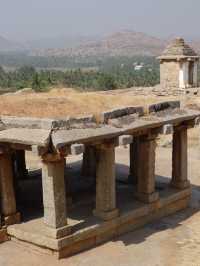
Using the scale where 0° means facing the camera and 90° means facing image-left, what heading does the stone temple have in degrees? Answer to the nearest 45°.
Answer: approximately 315°

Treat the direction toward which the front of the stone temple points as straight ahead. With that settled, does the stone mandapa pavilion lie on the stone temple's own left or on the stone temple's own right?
on the stone temple's own right
